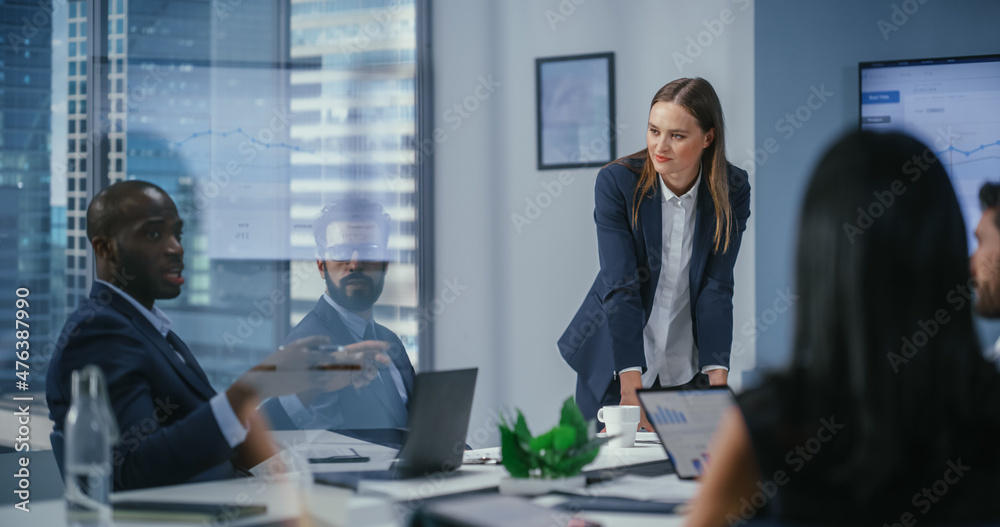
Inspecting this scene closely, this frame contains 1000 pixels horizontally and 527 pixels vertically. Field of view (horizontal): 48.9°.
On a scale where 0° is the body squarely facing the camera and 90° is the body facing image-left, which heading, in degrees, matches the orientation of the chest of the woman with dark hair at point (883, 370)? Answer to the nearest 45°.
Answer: approximately 180°

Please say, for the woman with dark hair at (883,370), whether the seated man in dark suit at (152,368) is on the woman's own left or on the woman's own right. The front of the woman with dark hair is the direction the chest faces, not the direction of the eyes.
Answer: on the woman's own left

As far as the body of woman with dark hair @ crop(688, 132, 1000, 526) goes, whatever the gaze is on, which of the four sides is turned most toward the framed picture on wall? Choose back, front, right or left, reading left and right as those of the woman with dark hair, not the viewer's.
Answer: front

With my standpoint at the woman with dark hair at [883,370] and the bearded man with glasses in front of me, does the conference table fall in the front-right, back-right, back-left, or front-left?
front-left

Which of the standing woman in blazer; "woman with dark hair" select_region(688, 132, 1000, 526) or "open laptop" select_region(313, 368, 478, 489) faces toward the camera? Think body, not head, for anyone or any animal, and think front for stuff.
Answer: the standing woman in blazer

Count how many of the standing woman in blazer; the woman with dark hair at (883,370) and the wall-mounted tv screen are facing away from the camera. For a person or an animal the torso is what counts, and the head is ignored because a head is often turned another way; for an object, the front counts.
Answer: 1

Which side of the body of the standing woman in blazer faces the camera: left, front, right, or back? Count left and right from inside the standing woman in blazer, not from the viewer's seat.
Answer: front

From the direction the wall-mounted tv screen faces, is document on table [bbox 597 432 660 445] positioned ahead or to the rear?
ahead

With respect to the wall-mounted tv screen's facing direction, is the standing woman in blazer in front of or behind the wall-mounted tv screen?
in front

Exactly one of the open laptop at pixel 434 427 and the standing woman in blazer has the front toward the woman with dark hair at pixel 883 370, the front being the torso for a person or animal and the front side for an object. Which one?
the standing woman in blazer

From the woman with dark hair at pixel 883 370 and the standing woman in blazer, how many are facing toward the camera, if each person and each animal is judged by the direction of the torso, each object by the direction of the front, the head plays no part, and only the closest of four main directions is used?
1

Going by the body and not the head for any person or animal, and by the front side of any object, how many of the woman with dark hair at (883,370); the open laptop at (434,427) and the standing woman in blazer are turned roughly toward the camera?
1

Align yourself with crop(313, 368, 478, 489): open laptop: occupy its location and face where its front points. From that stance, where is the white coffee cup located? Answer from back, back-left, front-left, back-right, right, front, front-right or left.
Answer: right

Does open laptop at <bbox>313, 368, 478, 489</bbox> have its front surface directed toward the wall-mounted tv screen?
no

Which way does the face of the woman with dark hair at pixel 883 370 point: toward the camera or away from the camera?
away from the camera

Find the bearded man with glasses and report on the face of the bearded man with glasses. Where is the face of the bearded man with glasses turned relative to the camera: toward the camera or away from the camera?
toward the camera

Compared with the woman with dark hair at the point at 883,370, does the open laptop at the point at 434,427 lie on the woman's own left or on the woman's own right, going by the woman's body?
on the woman's own left

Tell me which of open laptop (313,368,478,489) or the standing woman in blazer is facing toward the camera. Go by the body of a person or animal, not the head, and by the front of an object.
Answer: the standing woman in blazer

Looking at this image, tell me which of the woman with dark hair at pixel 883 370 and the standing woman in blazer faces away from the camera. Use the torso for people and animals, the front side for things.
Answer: the woman with dark hair

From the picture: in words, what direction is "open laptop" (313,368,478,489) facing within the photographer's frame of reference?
facing away from the viewer and to the left of the viewer
